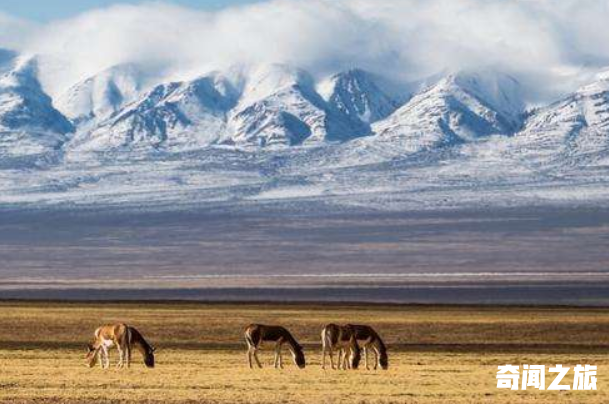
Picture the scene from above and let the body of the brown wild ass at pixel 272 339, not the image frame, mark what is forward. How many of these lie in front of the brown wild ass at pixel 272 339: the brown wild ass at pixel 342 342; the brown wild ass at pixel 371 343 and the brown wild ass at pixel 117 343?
2

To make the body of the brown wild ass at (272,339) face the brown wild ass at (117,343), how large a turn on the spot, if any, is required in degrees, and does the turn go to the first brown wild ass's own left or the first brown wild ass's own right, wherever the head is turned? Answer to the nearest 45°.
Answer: approximately 180°

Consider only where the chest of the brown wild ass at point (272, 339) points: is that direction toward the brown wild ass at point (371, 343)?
yes

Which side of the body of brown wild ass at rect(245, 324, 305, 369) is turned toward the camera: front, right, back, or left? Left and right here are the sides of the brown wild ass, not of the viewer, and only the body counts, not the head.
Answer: right

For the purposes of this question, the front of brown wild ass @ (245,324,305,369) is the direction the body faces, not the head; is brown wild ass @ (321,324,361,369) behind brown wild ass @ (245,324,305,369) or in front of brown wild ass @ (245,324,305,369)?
in front
